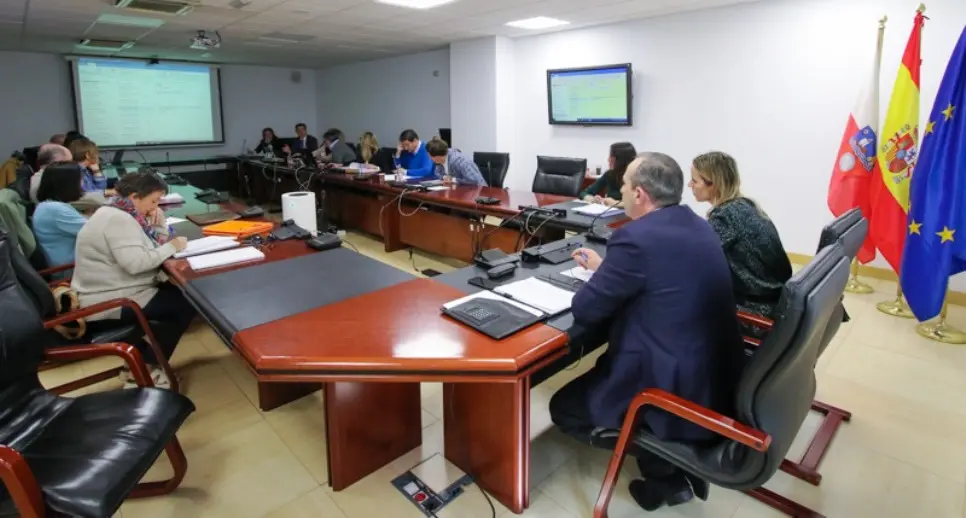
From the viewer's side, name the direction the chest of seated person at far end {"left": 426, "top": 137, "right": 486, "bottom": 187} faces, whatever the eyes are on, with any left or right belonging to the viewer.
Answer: facing the viewer and to the left of the viewer

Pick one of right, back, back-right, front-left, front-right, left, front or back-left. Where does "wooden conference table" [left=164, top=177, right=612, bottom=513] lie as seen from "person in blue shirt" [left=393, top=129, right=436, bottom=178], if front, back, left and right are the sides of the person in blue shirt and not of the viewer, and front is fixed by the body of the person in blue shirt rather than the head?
front-left

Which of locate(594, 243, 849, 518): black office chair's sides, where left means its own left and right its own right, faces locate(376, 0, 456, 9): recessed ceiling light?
front

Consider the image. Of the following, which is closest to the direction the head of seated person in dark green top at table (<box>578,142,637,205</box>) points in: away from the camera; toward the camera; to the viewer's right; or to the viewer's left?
to the viewer's left

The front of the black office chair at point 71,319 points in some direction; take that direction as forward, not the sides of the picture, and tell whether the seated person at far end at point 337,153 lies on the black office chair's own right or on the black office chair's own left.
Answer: on the black office chair's own left

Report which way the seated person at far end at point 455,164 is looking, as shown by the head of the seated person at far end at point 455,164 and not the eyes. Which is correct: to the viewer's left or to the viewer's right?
to the viewer's left

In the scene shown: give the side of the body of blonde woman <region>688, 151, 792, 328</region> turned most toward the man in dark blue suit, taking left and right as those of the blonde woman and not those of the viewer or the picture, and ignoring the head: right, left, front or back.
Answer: left

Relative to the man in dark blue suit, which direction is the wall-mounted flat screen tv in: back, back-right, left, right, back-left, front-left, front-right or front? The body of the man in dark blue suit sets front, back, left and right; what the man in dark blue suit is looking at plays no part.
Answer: front-right

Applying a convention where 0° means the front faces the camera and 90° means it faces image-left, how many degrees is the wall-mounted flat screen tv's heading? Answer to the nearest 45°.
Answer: approximately 45°

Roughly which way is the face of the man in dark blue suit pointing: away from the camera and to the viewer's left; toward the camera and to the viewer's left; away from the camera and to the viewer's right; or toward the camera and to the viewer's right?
away from the camera and to the viewer's left

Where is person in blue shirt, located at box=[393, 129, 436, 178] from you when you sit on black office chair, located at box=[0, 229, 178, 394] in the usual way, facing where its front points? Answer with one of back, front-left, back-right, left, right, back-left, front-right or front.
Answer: front-left

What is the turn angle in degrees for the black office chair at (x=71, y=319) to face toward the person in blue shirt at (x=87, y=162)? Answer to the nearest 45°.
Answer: approximately 90° to its left

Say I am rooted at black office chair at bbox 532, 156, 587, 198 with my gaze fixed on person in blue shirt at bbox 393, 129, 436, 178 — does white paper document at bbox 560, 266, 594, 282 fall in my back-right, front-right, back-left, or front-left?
back-left

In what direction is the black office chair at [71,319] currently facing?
to the viewer's right

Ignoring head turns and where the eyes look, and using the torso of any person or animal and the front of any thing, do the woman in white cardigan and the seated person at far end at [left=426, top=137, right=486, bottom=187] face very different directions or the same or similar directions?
very different directions

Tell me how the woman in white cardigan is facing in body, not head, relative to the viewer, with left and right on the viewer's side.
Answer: facing to the right of the viewer
